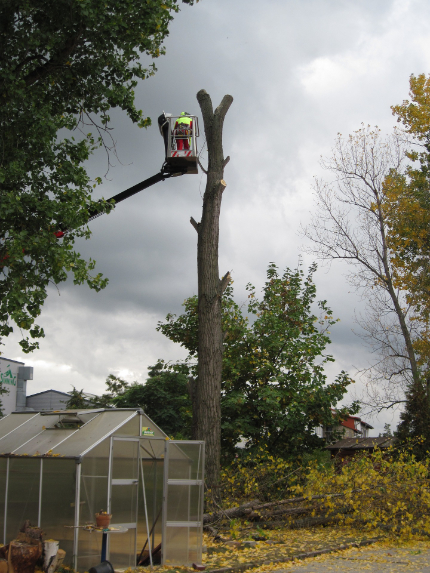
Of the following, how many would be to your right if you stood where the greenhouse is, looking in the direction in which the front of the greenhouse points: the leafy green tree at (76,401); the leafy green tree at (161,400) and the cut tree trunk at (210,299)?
0

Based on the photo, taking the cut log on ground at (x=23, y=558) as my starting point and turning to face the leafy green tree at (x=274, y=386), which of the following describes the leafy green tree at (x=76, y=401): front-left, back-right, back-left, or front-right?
front-left

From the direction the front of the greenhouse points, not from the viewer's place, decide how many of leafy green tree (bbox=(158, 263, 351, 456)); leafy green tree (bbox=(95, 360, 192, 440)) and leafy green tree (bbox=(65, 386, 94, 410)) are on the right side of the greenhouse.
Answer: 0

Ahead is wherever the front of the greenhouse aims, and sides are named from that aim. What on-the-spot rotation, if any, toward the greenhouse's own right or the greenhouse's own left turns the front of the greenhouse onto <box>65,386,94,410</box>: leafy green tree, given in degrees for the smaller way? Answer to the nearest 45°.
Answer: approximately 135° to the greenhouse's own left

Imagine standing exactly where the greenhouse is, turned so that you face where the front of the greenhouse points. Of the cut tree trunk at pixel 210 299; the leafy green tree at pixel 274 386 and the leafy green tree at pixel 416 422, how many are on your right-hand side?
0

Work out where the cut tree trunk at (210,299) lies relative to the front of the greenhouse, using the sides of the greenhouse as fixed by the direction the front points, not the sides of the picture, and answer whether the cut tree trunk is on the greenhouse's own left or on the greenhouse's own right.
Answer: on the greenhouse's own left

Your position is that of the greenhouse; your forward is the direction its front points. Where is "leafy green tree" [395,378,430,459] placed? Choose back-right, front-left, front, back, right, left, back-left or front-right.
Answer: left

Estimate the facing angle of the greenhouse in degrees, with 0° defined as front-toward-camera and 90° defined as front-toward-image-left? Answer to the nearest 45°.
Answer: approximately 315°

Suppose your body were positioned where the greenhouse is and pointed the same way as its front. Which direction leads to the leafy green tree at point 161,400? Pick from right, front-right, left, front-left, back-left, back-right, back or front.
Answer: back-left

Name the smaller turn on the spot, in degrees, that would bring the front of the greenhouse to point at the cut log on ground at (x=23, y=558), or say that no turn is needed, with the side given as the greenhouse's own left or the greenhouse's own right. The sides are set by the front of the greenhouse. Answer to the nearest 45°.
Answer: approximately 90° to the greenhouse's own right
